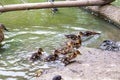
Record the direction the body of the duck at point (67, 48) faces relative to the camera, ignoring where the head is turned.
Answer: to the viewer's right

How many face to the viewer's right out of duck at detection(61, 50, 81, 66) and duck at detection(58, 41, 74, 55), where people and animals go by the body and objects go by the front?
2

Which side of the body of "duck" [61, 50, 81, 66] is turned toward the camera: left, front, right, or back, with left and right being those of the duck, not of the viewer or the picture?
right
